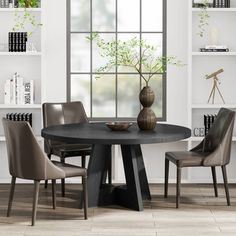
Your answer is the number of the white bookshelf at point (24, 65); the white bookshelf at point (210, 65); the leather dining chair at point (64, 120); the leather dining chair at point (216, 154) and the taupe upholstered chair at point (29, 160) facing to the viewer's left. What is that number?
1

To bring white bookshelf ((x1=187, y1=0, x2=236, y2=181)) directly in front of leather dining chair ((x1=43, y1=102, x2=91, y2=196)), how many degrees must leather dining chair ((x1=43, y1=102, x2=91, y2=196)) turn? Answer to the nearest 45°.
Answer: approximately 45° to its left

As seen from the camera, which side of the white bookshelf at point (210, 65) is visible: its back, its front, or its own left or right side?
front

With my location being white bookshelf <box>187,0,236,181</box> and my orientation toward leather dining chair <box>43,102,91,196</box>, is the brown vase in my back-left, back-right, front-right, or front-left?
front-left

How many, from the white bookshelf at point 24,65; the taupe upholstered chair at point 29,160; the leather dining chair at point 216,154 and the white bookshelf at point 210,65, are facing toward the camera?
2

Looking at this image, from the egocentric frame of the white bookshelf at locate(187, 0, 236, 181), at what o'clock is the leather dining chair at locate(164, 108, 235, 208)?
The leather dining chair is roughly at 12 o'clock from the white bookshelf.

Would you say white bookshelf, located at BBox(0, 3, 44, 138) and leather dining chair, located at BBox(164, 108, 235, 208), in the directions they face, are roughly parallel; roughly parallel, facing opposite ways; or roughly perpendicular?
roughly perpendicular

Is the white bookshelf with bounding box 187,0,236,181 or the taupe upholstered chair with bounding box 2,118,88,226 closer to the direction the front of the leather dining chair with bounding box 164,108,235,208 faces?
the taupe upholstered chair

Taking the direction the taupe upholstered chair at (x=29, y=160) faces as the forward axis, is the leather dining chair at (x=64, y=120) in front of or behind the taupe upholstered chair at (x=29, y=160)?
in front

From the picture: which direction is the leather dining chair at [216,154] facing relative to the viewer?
to the viewer's left

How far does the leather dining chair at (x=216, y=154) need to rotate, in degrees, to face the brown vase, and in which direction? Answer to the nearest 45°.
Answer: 0° — it already faces it

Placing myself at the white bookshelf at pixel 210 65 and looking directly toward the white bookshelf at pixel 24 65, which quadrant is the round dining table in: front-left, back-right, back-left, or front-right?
front-left

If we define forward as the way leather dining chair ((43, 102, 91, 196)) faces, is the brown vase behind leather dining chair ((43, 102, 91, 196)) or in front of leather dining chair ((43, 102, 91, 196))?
in front

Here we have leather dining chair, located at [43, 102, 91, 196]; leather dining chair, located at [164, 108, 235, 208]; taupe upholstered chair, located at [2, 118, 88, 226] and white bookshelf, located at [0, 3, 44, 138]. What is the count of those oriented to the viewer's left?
1

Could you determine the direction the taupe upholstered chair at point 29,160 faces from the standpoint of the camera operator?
facing away from the viewer and to the right of the viewer

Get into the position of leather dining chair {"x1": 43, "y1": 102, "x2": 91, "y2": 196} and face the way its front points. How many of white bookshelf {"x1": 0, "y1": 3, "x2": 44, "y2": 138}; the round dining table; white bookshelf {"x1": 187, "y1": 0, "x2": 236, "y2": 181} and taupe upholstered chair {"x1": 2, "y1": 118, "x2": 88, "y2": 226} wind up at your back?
1

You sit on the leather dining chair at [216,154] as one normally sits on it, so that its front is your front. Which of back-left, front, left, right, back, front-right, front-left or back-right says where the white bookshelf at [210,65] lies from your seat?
right

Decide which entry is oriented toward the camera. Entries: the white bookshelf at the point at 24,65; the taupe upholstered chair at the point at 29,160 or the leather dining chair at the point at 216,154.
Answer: the white bookshelf

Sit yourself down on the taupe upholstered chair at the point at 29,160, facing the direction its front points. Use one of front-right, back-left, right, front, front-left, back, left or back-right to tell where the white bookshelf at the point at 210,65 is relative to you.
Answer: front

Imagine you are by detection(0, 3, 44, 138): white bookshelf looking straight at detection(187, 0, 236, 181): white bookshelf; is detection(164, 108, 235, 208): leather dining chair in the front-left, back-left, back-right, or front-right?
front-right

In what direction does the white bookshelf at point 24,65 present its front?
toward the camera
